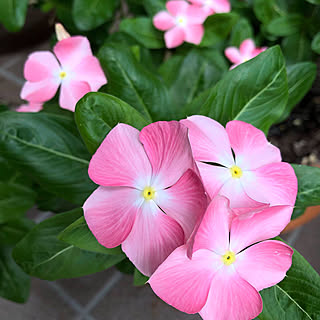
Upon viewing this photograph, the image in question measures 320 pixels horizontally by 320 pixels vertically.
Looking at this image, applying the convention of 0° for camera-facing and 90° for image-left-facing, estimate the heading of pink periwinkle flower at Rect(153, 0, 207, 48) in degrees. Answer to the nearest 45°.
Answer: approximately 0°

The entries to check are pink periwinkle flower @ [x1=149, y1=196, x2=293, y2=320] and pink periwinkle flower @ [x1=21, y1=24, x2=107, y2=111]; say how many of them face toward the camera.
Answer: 2

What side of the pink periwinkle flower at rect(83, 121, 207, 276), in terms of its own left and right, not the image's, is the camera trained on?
front

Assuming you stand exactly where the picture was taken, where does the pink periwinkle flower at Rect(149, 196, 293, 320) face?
facing the viewer

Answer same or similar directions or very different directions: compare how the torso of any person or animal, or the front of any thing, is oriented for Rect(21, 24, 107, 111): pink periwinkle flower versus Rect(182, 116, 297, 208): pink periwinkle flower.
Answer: same or similar directions

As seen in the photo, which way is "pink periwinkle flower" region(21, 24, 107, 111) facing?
toward the camera
